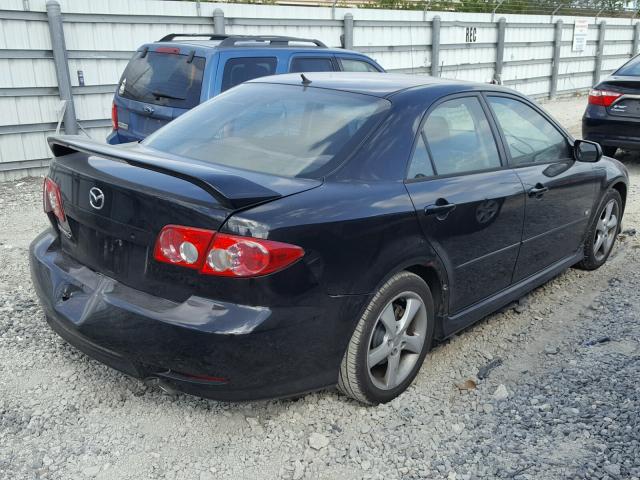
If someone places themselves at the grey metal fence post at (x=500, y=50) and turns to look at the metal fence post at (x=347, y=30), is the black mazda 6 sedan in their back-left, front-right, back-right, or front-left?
front-left

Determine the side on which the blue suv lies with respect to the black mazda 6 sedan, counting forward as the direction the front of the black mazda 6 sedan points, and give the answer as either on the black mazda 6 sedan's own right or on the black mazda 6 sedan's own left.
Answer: on the black mazda 6 sedan's own left

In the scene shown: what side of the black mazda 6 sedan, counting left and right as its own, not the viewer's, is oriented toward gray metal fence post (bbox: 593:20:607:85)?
front

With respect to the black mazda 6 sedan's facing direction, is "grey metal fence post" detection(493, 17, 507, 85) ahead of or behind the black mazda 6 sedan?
ahead

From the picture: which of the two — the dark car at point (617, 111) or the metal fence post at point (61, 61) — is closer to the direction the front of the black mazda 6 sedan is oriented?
the dark car

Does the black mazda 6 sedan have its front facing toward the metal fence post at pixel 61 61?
no

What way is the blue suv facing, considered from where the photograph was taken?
facing away from the viewer and to the right of the viewer

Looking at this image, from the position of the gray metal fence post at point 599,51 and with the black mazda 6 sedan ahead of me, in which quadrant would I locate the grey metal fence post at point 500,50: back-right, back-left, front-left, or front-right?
front-right

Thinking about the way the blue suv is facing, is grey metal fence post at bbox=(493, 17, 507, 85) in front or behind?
in front

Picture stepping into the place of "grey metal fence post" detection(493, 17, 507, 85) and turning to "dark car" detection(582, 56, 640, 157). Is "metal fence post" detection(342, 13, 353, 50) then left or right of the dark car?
right

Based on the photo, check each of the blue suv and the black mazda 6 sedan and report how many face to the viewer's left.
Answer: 0

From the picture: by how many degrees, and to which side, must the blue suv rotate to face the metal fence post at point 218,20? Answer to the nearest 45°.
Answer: approximately 45° to its left

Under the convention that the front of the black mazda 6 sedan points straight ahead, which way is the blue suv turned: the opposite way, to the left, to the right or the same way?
the same way

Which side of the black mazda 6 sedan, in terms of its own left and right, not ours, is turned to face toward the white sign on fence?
front

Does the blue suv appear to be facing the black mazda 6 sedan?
no

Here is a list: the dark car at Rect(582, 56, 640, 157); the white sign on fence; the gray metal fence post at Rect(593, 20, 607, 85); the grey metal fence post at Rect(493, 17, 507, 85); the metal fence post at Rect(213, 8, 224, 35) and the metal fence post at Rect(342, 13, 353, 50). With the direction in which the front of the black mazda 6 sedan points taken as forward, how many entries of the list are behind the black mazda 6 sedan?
0

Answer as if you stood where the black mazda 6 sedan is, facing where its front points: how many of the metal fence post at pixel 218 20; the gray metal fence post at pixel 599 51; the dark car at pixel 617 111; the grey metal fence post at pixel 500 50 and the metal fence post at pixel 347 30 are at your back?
0

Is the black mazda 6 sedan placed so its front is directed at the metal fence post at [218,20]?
no

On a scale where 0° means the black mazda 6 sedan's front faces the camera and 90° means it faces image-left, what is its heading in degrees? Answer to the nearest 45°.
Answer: approximately 225°
